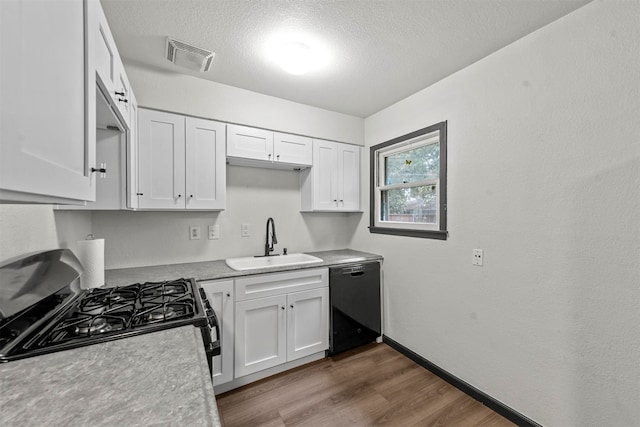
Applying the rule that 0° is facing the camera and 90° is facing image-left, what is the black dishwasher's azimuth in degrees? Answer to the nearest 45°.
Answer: approximately 315°

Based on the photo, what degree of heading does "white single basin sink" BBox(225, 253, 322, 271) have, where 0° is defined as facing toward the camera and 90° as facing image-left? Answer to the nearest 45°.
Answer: approximately 0°

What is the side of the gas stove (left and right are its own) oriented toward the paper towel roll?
left

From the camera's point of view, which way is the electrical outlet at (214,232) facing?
toward the camera

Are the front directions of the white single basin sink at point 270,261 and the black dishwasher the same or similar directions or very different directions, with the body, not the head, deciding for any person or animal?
same or similar directions

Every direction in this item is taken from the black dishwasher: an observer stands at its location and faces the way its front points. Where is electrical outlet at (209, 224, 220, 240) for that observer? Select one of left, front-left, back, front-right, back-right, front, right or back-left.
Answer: back-right

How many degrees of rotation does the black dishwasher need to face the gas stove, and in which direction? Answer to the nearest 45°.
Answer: approximately 90° to its right

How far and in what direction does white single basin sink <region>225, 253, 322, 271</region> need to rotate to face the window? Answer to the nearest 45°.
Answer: approximately 90° to its left

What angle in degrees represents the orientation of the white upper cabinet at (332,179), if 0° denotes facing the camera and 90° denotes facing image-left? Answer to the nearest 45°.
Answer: approximately 315°

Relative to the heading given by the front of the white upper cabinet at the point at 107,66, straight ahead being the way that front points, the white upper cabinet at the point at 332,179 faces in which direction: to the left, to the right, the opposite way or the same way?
to the right

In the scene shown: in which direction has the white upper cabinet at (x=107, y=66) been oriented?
to the viewer's right

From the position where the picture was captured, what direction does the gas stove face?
facing to the right of the viewer

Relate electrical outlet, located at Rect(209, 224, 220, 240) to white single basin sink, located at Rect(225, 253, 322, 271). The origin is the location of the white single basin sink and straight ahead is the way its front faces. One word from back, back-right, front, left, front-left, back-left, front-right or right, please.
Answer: right
